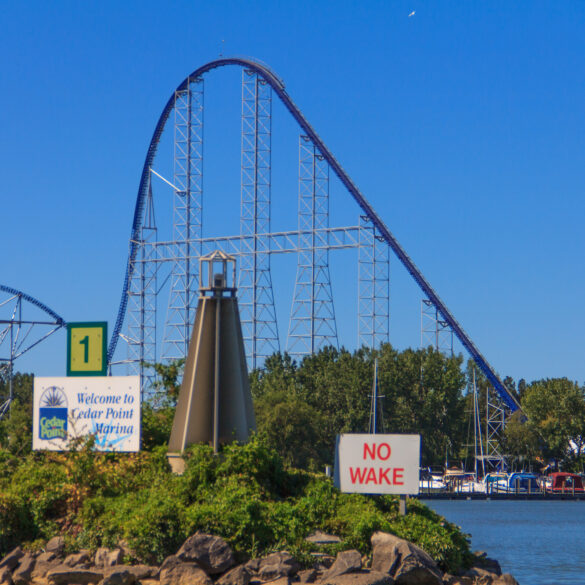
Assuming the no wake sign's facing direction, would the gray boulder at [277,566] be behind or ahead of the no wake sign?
ahead

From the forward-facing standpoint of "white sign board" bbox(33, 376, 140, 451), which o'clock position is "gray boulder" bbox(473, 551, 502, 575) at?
The gray boulder is roughly at 10 o'clock from the white sign board.

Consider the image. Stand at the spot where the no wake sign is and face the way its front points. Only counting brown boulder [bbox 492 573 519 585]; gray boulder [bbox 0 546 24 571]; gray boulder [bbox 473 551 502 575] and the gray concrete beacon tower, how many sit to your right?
2

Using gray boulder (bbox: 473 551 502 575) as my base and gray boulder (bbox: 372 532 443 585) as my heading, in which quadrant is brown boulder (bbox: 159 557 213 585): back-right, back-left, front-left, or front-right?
front-right

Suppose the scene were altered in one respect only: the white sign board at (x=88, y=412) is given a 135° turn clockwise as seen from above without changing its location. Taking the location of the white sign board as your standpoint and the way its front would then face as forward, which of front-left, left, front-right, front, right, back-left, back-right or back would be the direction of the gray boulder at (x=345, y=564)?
back

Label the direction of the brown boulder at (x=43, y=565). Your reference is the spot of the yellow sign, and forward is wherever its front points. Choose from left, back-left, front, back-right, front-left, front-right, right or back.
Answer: front

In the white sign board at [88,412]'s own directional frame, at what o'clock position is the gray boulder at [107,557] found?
The gray boulder is roughly at 12 o'clock from the white sign board.

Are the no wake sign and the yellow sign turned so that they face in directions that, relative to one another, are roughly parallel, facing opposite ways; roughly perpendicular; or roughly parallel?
roughly parallel

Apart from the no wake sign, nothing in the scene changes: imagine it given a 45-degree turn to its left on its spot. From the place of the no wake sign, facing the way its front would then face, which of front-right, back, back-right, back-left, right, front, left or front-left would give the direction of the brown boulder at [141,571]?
right

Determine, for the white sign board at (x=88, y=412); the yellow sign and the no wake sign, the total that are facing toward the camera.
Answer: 3

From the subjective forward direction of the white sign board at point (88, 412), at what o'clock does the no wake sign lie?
The no wake sign is roughly at 10 o'clock from the white sign board.

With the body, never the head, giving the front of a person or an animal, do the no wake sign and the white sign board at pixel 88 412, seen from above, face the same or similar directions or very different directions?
same or similar directions

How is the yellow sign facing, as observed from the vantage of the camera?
facing the viewer

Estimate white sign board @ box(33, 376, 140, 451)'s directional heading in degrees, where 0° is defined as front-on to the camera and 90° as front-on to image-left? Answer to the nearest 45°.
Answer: approximately 0°

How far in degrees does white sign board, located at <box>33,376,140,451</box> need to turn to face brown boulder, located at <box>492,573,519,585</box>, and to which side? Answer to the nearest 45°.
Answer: approximately 45° to its left

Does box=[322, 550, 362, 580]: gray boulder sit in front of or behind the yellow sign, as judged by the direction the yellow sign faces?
in front

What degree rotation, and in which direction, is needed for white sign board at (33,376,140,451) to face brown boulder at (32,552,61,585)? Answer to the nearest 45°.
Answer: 0° — it already faces it
